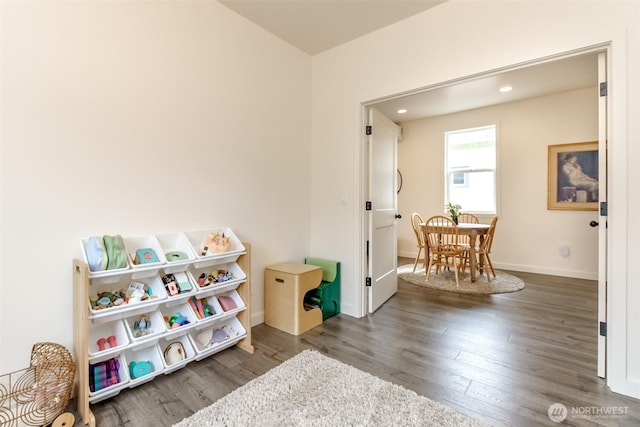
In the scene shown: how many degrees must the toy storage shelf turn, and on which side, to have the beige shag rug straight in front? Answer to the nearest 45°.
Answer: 0° — it already faces it

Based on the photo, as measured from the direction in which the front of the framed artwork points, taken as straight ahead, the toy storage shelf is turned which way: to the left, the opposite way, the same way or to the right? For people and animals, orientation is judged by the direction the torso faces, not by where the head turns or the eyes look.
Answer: to the left

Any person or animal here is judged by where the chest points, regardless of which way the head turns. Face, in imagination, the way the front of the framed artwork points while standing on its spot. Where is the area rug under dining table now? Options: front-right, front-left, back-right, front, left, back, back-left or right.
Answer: front-right

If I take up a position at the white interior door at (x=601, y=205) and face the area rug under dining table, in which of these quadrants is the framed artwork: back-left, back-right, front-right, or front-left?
front-right

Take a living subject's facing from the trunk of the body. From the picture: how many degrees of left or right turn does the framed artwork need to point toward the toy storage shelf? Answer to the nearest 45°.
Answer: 0° — it already faces it

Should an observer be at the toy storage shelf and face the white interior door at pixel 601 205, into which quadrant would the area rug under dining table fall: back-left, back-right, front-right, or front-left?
front-left

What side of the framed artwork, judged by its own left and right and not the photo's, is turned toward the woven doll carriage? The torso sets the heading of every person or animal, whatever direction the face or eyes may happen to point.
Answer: front

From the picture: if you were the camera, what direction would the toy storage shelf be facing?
facing the viewer and to the right of the viewer

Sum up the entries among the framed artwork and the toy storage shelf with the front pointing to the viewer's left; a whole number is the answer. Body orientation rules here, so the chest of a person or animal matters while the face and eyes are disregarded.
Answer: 0

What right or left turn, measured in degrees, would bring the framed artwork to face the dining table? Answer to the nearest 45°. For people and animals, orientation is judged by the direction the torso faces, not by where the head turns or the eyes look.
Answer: approximately 45° to its right

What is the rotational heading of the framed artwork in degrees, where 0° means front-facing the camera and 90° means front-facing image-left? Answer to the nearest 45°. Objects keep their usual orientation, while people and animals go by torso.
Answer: approximately 0°
